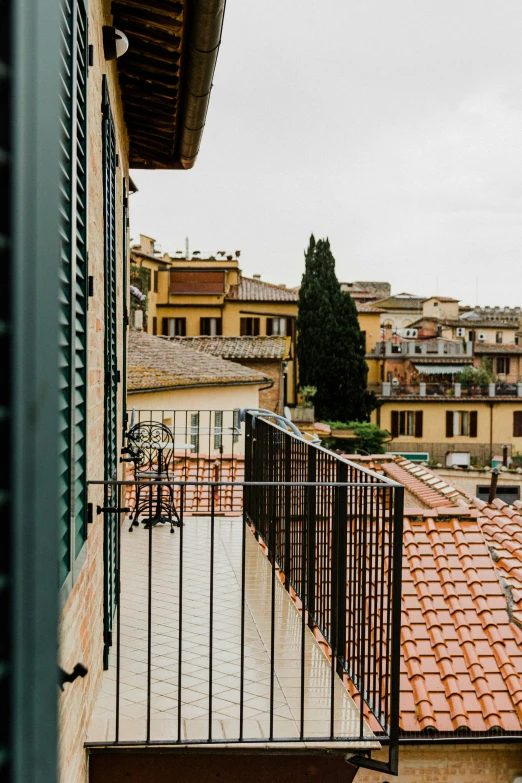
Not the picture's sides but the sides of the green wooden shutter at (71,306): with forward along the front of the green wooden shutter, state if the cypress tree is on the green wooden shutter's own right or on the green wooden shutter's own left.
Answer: on the green wooden shutter's own left

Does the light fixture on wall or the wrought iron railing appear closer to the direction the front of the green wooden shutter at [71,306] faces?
the wrought iron railing

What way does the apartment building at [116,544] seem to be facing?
to the viewer's right

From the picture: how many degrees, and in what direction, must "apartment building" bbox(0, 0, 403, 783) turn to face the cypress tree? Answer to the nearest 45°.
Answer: approximately 90° to its left

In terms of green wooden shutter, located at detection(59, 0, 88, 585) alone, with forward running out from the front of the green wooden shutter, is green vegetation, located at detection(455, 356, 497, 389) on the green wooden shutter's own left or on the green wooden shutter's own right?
on the green wooden shutter's own left

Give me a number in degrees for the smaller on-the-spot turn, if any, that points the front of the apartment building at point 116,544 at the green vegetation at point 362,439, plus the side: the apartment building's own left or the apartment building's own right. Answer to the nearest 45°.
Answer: approximately 90° to the apartment building's own left

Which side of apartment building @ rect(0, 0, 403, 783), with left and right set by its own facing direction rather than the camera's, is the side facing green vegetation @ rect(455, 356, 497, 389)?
left

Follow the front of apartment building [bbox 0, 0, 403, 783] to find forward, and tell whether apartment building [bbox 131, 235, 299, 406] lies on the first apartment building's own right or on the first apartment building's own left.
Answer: on the first apartment building's own left

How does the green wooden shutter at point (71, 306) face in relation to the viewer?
to the viewer's right
